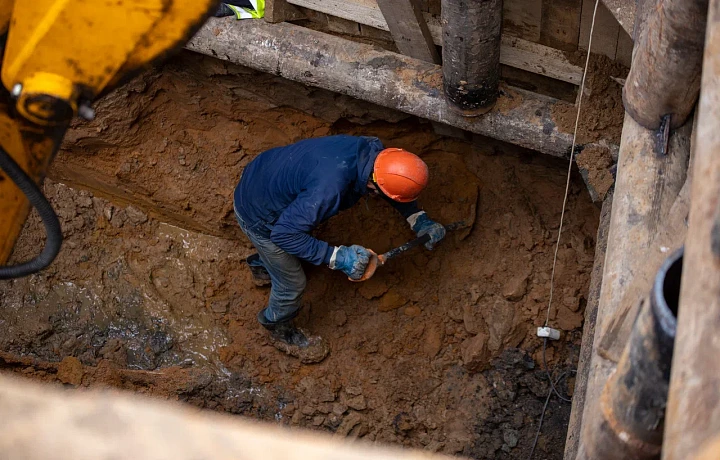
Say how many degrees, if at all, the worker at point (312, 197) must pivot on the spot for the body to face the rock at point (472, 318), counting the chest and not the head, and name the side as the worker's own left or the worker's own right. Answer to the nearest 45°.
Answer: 0° — they already face it

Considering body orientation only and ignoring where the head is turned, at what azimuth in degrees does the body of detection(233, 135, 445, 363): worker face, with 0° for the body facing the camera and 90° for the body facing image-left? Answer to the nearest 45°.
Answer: approximately 270°
